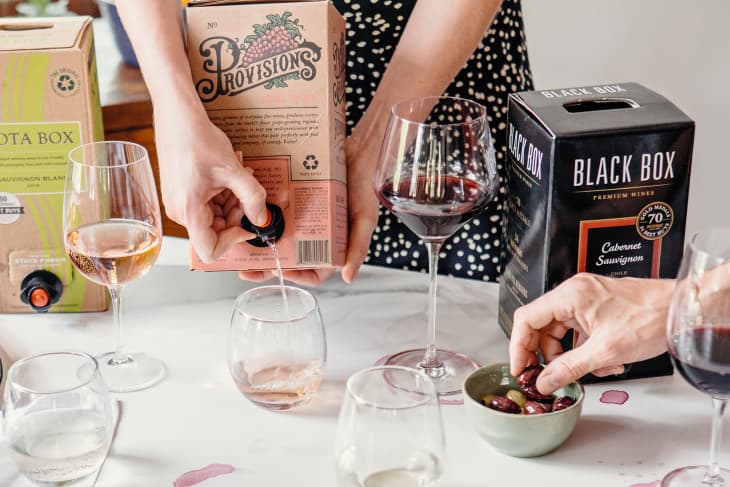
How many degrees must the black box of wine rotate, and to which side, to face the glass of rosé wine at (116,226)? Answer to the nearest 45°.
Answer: approximately 90° to its right

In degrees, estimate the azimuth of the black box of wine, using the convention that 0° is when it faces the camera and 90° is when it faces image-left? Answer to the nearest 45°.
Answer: approximately 0°
